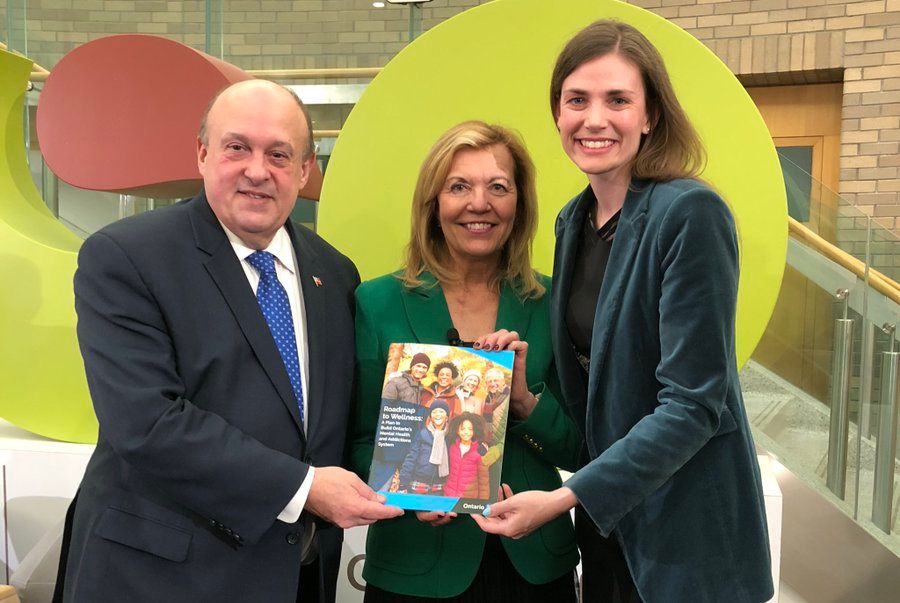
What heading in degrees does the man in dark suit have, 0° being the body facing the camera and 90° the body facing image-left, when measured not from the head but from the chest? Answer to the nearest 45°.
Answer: approximately 315°

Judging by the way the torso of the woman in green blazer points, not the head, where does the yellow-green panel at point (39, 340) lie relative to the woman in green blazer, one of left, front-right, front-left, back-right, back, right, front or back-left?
back-right

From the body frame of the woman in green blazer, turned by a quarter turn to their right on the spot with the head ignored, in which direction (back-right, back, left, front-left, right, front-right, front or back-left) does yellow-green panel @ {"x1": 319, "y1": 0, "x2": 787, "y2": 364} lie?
right

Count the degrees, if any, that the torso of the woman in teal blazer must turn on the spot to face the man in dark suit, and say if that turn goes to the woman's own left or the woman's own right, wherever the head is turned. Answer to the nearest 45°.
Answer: approximately 45° to the woman's own right

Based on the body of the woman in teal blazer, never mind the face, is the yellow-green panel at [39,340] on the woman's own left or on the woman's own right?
on the woman's own right
